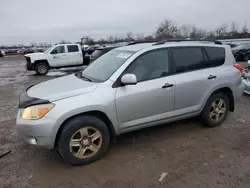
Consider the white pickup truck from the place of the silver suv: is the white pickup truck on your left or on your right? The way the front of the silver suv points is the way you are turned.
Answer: on your right

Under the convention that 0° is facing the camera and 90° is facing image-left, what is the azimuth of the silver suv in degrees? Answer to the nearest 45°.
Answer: approximately 45°

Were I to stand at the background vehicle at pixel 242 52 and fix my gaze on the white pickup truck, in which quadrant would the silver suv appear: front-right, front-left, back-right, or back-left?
front-left

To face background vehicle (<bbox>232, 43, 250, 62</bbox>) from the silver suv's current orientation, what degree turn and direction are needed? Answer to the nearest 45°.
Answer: approximately 180°

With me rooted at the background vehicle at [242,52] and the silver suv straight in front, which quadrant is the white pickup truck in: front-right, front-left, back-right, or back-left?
front-right

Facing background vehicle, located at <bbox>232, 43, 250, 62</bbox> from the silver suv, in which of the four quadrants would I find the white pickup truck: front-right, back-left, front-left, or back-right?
front-left
